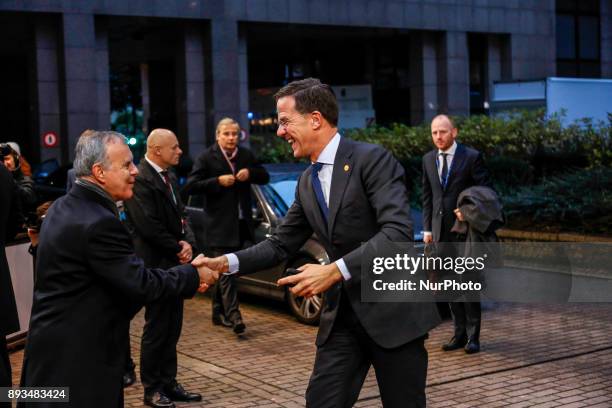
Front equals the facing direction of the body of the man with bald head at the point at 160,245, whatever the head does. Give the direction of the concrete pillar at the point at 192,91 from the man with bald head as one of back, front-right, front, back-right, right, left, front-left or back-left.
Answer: back-left

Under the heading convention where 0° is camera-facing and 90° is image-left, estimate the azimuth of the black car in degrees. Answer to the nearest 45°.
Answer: approximately 315°

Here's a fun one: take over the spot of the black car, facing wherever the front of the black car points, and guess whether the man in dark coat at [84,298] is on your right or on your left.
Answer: on your right

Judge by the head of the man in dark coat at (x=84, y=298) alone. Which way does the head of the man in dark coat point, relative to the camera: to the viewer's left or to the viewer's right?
to the viewer's right

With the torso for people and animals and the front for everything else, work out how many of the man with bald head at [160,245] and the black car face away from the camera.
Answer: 0

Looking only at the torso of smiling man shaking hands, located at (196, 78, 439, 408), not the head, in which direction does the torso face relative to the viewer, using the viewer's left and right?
facing the viewer and to the left of the viewer

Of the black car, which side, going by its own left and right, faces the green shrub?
left

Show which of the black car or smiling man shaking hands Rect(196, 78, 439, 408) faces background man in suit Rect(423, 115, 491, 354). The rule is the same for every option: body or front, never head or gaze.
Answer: the black car

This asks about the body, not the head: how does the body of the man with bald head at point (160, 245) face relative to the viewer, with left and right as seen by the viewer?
facing the viewer and to the right of the viewer

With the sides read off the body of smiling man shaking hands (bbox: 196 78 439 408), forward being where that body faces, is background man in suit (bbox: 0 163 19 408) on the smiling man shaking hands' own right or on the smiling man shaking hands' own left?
on the smiling man shaking hands' own right

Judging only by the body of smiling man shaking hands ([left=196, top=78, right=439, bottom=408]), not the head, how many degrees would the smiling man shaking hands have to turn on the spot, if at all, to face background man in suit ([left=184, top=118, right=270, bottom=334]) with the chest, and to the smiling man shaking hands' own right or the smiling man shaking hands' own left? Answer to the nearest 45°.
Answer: approximately 135° to the smiling man shaking hands' own right

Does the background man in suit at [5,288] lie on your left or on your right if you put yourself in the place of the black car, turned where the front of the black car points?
on your right

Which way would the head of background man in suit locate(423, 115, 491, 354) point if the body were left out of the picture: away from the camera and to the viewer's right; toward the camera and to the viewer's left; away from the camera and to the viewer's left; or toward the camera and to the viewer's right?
toward the camera and to the viewer's left

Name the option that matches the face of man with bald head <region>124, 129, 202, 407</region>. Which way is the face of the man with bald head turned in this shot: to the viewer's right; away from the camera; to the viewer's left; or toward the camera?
to the viewer's right
